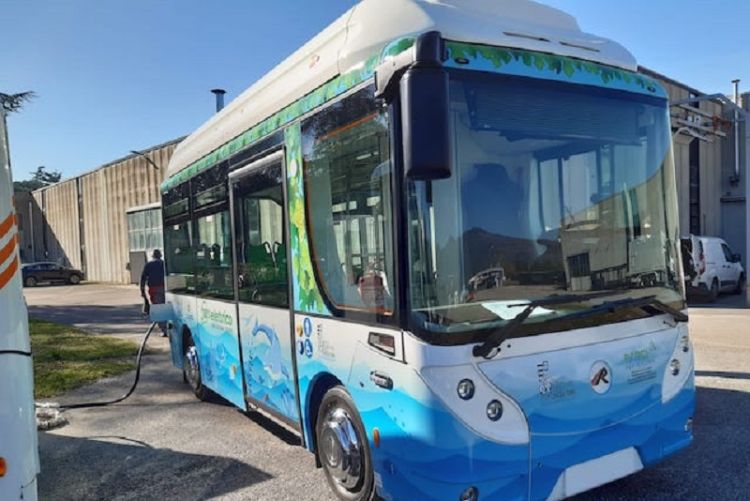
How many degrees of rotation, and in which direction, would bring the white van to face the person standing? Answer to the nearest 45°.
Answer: approximately 180°

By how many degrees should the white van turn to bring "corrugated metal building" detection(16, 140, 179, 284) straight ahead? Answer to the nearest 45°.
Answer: approximately 135° to its left

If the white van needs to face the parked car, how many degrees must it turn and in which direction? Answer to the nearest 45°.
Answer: approximately 135° to its left

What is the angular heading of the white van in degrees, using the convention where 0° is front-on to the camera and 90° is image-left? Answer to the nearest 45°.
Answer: approximately 225°

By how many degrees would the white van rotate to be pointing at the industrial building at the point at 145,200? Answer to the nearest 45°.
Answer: approximately 135° to its left
